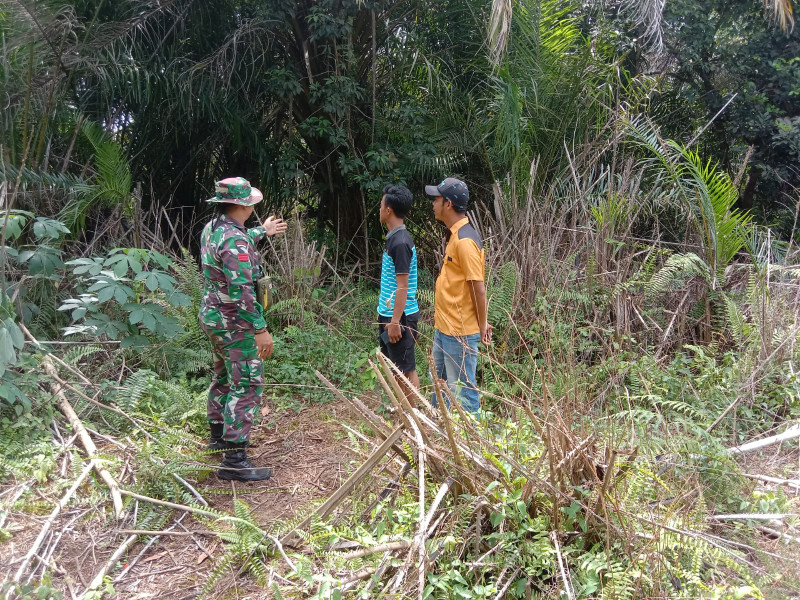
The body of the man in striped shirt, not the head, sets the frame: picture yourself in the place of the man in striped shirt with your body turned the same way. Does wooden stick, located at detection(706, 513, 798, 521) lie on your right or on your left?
on your left

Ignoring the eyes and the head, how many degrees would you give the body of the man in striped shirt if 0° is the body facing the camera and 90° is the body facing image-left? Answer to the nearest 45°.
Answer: approximately 90°

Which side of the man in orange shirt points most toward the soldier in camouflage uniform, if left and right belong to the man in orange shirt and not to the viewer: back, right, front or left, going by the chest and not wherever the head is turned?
front

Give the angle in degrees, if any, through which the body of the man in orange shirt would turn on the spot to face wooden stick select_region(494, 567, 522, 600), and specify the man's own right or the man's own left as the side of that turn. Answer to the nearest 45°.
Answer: approximately 90° to the man's own left

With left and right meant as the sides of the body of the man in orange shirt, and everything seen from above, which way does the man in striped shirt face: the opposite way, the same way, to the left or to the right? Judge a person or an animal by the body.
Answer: the same way

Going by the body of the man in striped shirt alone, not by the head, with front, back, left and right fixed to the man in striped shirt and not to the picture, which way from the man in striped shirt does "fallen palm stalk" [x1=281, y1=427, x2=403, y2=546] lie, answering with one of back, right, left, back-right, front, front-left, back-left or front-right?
left

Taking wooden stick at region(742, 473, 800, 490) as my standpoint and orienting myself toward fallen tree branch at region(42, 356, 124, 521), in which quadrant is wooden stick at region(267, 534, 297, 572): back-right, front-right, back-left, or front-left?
front-left

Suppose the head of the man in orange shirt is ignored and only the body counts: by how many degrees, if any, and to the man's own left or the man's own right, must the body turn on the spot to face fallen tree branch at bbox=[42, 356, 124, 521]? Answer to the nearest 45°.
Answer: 0° — they already face it

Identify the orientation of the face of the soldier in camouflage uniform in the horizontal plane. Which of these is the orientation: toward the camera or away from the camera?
away from the camera

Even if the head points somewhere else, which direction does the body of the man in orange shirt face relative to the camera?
to the viewer's left

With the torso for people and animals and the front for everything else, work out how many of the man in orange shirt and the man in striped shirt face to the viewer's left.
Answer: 2

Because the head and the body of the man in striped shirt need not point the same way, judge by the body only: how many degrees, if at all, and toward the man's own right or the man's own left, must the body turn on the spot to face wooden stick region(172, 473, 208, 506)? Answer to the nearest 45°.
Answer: approximately 45° to the man's own left
